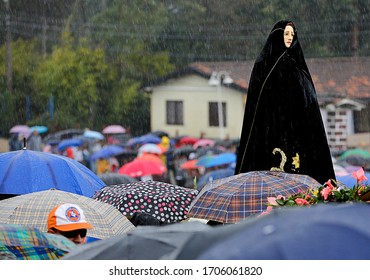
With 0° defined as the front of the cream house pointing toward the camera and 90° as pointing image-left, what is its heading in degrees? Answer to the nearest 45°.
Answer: approximately 315°

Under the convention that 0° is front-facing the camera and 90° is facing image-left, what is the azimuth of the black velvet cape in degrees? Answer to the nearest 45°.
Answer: approximately 315°

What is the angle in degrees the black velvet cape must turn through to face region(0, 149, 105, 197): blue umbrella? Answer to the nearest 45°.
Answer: approximately 135° to its right

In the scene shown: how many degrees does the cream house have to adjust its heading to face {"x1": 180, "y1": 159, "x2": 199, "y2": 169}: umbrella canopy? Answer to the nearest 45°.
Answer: approximately 45° to its right

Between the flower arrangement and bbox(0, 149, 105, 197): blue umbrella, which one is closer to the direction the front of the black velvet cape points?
the flower arrangement

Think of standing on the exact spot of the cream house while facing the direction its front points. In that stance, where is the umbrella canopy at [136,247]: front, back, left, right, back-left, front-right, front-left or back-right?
front-right

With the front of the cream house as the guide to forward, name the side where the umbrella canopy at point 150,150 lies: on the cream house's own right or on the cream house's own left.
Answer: on the cream house's own right

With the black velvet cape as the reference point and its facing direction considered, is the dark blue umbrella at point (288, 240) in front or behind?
in front

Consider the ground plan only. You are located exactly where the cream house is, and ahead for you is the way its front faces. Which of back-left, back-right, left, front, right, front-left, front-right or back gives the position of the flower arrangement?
front-right
